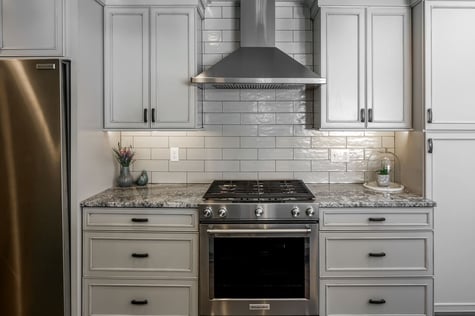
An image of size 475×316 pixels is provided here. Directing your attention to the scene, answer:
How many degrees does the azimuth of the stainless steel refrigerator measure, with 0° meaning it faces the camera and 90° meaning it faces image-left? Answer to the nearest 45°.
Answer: approximately 0°

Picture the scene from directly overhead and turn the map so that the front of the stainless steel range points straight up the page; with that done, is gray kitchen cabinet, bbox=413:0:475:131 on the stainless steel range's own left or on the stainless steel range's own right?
on the stainless steel range's own left

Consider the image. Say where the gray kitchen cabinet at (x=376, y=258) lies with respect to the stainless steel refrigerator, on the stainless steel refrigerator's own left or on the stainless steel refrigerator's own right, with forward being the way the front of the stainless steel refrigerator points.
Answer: on the stainless steel refrigerator's own left

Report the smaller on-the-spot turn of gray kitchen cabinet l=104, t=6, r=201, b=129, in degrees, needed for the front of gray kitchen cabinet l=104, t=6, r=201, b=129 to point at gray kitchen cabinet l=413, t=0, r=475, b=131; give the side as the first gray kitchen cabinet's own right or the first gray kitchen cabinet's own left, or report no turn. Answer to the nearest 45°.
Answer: approximately 90° to the first gray kitchen cabinet's own left

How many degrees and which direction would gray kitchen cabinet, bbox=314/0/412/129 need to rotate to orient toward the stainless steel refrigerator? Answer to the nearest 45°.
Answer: approximately 45° to its right
